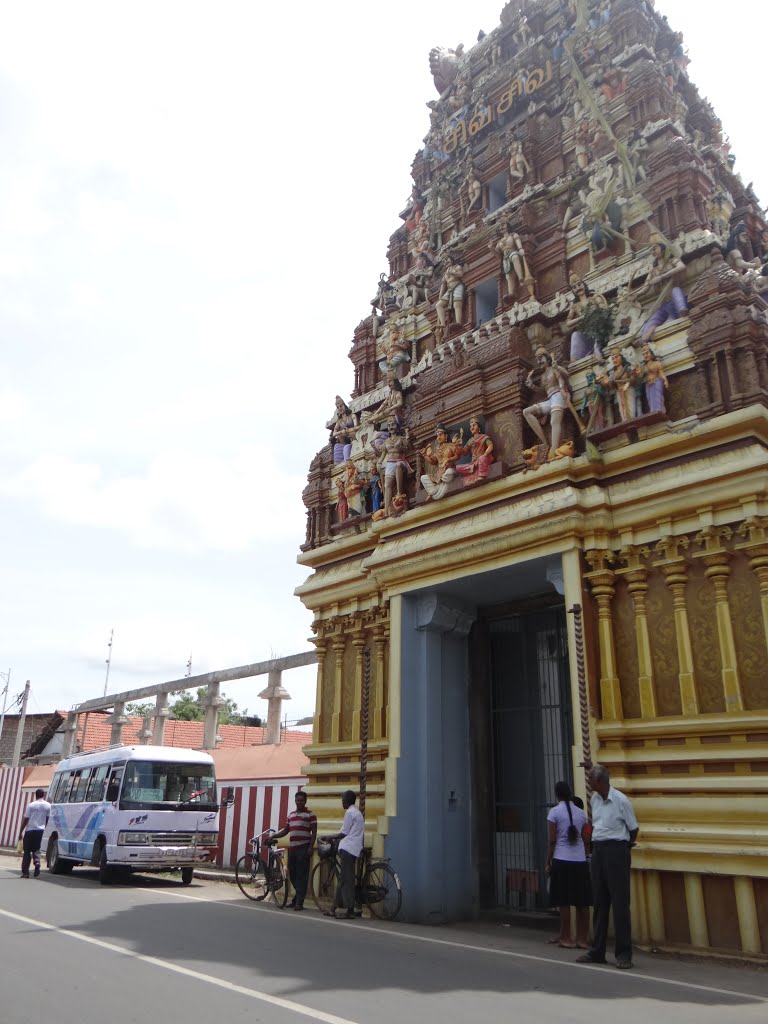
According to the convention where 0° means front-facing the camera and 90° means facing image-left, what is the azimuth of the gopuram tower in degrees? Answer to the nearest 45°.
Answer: approximately 45°

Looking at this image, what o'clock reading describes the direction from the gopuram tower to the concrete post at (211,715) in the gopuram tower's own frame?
The concrete post is roughly at 3 o'clock from the gopuram tower.

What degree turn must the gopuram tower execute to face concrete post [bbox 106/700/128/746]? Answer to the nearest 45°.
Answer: approximately 90° to its right

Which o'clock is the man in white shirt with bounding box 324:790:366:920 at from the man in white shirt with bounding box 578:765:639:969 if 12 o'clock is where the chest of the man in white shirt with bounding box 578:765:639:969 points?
the man in white shirt with bounding box 324:790:366:920 is roughly at 3 o'clock from the man in white shirt with bounding box 578:765:639:969.

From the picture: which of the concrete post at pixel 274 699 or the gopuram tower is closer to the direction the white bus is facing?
the gopuram tower

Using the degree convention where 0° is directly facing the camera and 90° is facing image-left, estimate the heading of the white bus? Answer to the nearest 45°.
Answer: approximately 315°

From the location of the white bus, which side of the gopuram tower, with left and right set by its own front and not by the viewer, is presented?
right

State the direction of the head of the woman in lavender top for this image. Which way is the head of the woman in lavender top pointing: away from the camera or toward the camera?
away from the camera

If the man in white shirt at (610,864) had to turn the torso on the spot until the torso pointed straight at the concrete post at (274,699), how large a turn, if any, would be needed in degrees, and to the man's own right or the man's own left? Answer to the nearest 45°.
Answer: approximately 90° to the man's own right
